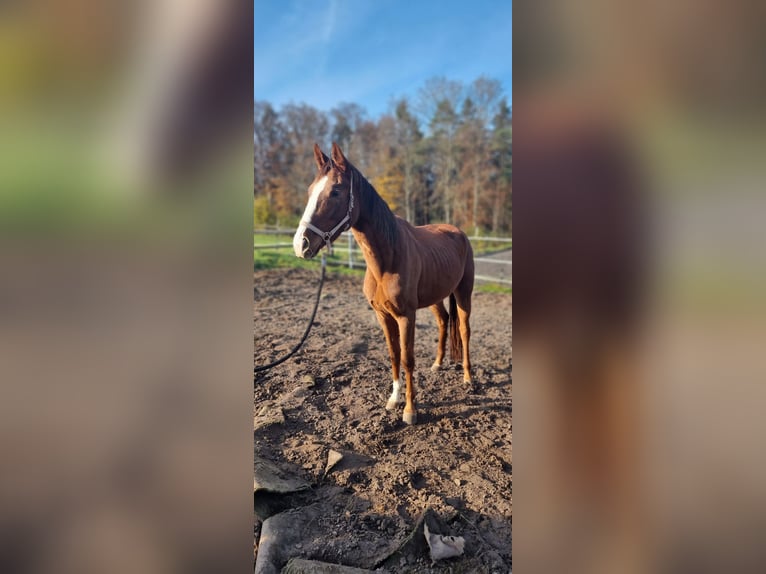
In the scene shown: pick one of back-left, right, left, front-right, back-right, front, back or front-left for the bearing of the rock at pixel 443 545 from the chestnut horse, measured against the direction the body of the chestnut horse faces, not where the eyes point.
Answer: front-left

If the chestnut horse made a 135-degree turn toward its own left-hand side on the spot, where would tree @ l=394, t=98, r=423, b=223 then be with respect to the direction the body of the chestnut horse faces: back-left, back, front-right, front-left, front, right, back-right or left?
left

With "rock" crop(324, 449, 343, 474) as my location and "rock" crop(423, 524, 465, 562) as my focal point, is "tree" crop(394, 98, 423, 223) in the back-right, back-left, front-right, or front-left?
back-left

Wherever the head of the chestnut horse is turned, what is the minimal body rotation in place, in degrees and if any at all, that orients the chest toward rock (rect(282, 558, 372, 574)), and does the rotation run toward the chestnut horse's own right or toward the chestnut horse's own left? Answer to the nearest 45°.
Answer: approximately 45° to the chestnut horse's own left

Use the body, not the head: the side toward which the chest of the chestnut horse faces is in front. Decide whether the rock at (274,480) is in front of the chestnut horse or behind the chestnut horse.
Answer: in front

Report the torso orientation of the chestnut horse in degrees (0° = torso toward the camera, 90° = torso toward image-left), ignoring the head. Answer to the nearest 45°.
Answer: approximately 45°

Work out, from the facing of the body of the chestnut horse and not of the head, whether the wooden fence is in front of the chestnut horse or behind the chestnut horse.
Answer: behind
